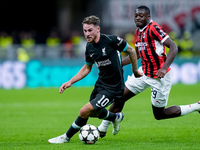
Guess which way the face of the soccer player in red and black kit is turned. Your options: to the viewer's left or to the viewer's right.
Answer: to the viewer's left

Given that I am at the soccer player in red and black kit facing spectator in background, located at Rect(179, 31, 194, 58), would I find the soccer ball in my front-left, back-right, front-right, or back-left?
back-left

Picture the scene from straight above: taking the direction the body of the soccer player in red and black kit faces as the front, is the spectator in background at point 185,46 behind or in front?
behind

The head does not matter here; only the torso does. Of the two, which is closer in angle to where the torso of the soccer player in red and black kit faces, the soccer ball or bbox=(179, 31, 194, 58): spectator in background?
the soccer ball

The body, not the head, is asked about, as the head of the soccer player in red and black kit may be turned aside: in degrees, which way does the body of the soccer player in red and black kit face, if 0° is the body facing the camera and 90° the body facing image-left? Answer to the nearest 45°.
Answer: approximately 45°

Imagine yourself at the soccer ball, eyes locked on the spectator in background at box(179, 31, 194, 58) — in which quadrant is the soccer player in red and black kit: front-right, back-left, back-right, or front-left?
front-right

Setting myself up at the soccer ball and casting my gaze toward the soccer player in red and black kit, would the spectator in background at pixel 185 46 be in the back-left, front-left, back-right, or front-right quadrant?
front-left

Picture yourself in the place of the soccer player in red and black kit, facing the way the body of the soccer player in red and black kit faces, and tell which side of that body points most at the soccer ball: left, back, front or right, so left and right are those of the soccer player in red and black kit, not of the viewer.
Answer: front
